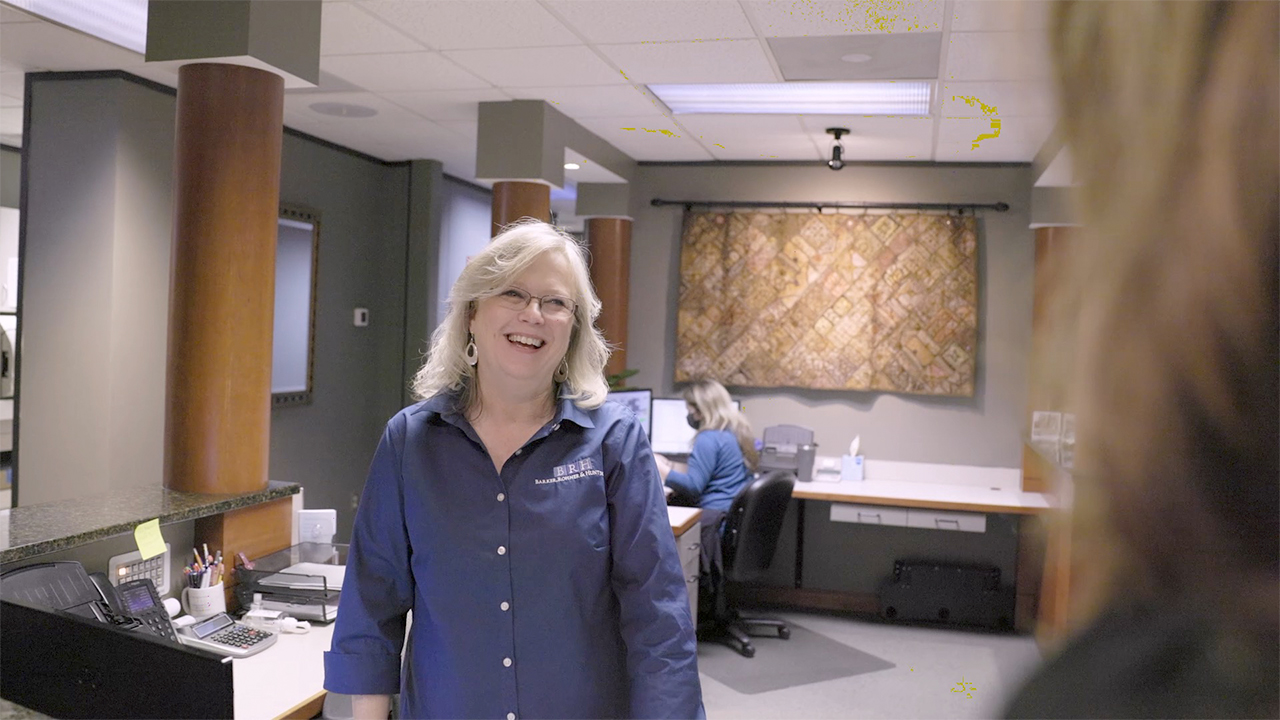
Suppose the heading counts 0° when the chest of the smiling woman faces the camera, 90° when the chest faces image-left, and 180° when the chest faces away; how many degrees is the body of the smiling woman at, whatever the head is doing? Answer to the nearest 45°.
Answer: approximately 0°

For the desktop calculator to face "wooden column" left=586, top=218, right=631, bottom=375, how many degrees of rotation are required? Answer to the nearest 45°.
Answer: approximately 90° to its left

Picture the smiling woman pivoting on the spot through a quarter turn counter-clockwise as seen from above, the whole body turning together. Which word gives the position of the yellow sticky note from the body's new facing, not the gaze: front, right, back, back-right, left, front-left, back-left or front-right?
back-left

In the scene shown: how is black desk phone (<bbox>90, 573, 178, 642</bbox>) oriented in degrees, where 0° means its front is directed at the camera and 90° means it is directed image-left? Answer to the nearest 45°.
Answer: approximately 315°

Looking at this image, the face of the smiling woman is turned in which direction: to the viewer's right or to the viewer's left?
to the viewer's right

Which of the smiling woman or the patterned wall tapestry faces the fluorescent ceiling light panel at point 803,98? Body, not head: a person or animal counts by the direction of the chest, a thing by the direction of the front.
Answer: the patterned wall tapestry

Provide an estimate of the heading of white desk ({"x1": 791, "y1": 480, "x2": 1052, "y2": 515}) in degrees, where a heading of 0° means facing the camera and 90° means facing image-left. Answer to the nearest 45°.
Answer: approximately 0°

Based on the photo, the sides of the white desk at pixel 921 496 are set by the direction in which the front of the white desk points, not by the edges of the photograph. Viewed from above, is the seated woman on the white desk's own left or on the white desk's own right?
on the white desk's own right

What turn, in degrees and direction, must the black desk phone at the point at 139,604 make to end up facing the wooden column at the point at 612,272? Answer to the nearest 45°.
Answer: approximately 90° to its left

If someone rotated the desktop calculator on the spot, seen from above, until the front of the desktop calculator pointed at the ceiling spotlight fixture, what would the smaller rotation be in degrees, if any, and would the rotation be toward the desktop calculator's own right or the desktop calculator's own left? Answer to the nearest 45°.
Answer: approximately 90° to the desktop calculator's own left
